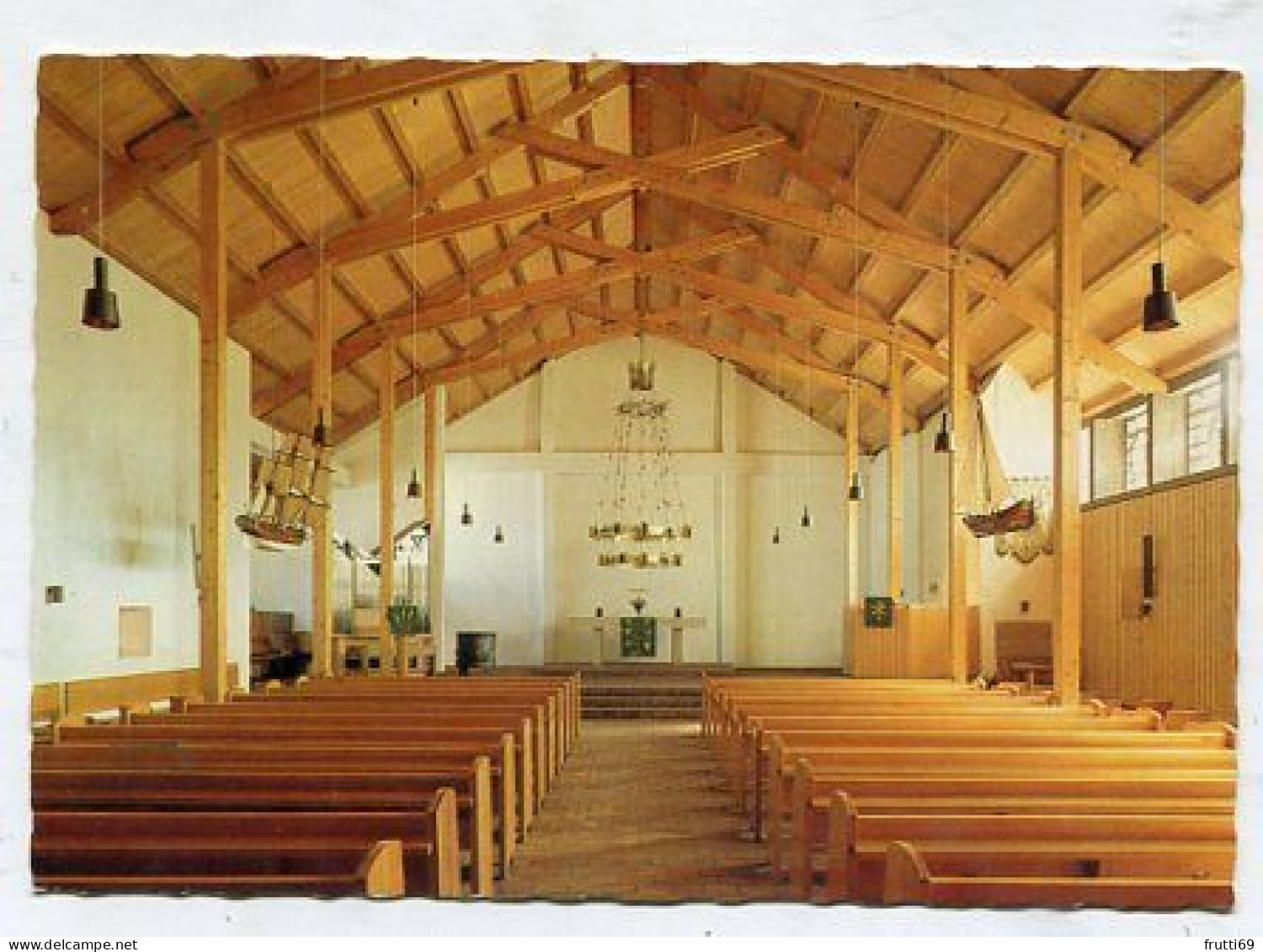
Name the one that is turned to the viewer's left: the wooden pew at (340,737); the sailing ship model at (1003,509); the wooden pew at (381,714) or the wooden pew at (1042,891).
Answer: the sailing ship model

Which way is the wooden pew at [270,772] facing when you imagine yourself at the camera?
facing away from the viewer

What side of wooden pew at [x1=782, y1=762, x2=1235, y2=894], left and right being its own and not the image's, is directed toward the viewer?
back

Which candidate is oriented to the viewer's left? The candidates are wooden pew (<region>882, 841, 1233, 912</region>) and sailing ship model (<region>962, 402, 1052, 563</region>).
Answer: the sailing ship model

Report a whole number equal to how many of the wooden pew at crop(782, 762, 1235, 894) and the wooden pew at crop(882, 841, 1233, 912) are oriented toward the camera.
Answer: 0

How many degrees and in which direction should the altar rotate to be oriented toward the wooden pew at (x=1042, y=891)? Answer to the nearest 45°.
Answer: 0° — it already faces it

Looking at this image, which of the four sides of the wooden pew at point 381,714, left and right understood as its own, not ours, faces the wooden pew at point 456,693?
front

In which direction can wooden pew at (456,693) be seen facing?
away from the camera

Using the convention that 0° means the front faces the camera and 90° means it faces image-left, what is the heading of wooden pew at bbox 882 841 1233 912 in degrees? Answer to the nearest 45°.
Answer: approximately 180°

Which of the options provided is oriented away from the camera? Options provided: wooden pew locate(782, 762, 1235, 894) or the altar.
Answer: the wooden pew

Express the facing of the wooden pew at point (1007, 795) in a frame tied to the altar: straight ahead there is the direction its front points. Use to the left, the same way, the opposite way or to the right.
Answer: the opposite way

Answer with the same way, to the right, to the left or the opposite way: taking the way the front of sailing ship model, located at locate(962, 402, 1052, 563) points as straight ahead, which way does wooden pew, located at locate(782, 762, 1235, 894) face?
to the right

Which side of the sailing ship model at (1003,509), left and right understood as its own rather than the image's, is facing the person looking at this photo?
left

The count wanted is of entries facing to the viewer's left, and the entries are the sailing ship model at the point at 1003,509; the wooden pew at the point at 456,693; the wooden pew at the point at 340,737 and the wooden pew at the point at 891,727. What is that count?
1

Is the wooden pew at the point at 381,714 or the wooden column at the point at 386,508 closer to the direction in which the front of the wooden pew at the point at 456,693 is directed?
the wooden column

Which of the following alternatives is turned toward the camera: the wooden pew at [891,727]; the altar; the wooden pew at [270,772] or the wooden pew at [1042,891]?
the altar
